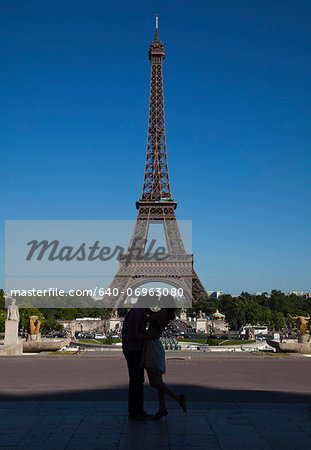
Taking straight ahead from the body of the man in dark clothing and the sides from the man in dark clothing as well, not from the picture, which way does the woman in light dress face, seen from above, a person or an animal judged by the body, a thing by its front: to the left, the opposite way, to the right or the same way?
the opposite way

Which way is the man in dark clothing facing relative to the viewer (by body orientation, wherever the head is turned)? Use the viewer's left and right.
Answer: facing to the right of the viewer

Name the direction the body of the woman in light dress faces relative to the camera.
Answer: to the viewer's left

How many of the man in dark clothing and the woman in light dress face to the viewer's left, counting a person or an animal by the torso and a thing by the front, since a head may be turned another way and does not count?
1

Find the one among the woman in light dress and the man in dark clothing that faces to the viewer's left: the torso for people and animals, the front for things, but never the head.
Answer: the woman in light dress
